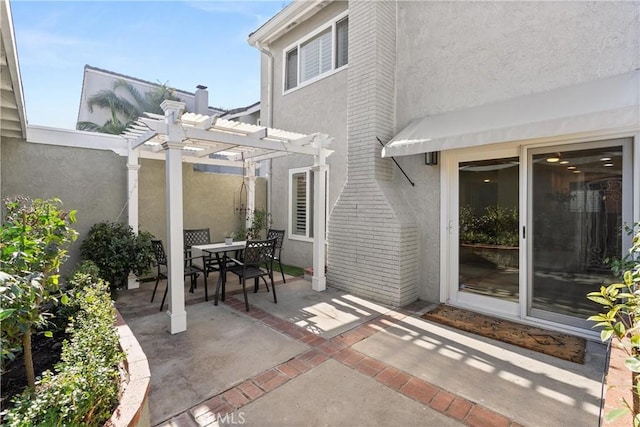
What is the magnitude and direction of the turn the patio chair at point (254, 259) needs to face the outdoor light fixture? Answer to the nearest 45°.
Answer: approximately 135° to its right

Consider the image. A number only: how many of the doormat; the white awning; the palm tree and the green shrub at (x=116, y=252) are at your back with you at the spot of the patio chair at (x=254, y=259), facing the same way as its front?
2

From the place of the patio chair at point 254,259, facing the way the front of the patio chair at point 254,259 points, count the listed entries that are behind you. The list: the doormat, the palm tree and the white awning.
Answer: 2

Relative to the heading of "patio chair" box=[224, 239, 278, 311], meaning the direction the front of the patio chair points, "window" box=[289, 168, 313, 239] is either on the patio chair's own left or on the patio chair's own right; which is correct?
on the patio chair's own right

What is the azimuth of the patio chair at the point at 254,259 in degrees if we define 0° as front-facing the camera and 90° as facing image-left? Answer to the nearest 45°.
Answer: approximately 135°

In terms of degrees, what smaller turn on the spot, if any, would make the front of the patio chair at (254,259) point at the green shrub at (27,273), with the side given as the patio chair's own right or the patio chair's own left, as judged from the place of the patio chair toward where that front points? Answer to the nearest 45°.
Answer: approximately 90° to the patio chair's own left

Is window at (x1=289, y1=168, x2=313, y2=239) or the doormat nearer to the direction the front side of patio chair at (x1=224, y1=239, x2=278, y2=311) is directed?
the window

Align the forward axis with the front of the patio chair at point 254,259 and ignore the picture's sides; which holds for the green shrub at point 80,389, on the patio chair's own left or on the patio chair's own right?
on the patio chair's own left

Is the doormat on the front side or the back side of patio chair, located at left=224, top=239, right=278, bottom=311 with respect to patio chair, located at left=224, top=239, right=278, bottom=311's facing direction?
on the back side
